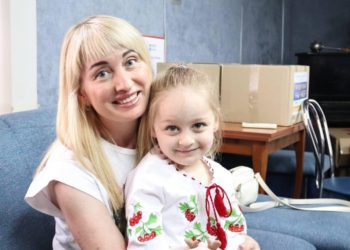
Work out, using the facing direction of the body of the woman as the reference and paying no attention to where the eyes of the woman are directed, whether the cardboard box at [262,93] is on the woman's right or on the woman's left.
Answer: on the woman's left

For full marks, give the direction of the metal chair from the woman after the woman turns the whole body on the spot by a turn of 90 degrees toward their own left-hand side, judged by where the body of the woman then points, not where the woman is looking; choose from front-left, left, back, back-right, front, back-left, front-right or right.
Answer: front

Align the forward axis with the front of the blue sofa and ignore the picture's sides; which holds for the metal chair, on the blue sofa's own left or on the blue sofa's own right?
on the blue sofa's own left

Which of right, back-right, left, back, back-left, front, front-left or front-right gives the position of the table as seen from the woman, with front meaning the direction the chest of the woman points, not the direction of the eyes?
left

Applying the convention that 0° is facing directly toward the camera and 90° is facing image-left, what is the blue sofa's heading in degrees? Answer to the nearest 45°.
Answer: approximately 315°

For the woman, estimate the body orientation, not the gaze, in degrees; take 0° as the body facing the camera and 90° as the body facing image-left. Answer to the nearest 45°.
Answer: approximately 315°

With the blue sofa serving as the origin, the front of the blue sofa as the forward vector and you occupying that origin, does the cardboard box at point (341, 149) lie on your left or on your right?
on your left
